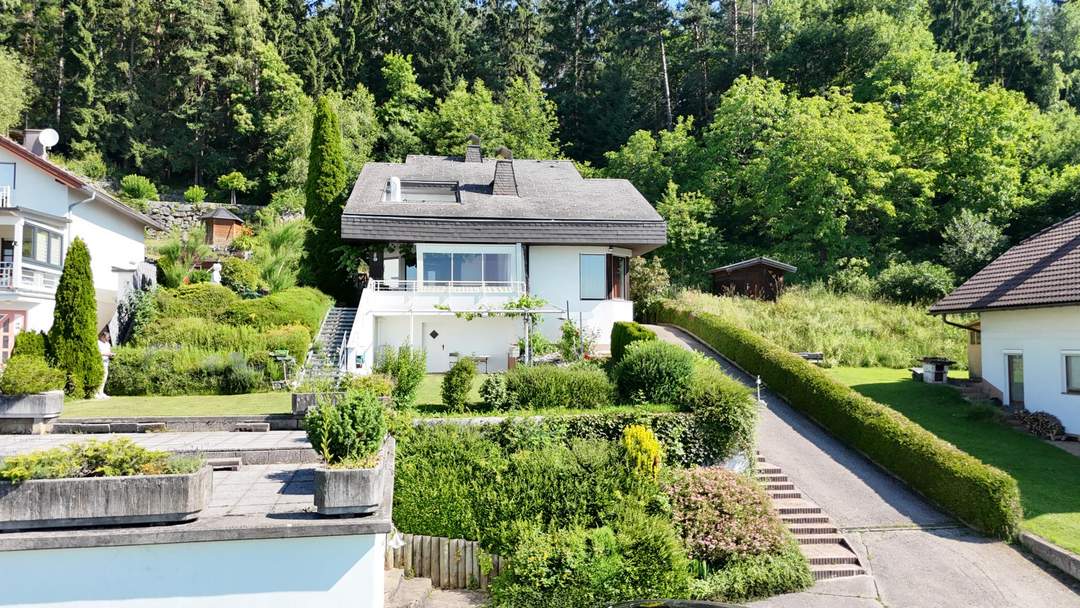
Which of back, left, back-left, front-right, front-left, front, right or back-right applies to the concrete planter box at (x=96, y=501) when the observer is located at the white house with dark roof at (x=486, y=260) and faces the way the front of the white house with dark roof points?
front

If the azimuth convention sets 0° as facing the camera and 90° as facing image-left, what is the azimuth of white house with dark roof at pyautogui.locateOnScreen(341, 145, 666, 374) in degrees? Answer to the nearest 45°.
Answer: approximately 0°

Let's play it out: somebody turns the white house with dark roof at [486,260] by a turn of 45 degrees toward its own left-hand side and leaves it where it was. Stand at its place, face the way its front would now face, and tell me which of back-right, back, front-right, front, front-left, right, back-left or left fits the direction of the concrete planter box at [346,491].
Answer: front-right

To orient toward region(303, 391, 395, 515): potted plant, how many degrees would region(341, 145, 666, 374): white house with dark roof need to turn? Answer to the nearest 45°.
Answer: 0° — it already faces it

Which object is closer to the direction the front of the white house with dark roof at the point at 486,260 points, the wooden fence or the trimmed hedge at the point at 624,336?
the wooden fence

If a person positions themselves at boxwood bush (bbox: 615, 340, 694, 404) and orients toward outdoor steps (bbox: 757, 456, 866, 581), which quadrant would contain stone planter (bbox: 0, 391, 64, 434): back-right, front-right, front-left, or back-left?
back-right

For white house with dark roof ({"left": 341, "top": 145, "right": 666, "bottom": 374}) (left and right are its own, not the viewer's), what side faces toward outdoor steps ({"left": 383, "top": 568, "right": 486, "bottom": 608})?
front

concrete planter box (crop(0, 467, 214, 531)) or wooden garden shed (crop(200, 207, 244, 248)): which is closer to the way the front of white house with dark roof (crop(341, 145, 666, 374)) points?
the concrete planter box

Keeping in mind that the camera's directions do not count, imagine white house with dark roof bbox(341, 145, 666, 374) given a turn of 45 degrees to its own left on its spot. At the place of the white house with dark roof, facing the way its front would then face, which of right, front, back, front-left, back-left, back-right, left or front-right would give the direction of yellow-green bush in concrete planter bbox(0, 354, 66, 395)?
right

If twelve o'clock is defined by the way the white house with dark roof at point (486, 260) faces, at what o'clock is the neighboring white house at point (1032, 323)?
The neighboring white house is roughly at 10 o'clock from the white house with dark roof.

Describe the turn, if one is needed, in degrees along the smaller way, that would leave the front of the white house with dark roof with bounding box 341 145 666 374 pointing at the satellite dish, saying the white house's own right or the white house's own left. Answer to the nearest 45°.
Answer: approximately 90° to the white house's own right

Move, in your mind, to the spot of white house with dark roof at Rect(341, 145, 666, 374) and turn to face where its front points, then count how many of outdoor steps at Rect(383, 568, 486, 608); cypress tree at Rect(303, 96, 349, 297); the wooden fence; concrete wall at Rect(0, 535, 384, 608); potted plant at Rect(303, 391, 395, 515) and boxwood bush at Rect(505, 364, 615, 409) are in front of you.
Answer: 5

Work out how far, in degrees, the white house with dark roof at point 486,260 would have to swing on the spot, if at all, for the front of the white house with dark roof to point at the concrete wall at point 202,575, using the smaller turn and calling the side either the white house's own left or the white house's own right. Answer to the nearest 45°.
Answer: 0° — it already faces it

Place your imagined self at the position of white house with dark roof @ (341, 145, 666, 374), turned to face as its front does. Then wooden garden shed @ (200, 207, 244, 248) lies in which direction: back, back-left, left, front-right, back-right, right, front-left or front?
back-right

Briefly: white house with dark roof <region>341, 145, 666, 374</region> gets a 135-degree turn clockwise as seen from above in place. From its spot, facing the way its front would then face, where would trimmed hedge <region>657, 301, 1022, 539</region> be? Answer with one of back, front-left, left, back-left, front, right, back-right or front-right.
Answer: back

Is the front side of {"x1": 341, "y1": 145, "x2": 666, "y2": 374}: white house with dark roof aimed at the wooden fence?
yes
